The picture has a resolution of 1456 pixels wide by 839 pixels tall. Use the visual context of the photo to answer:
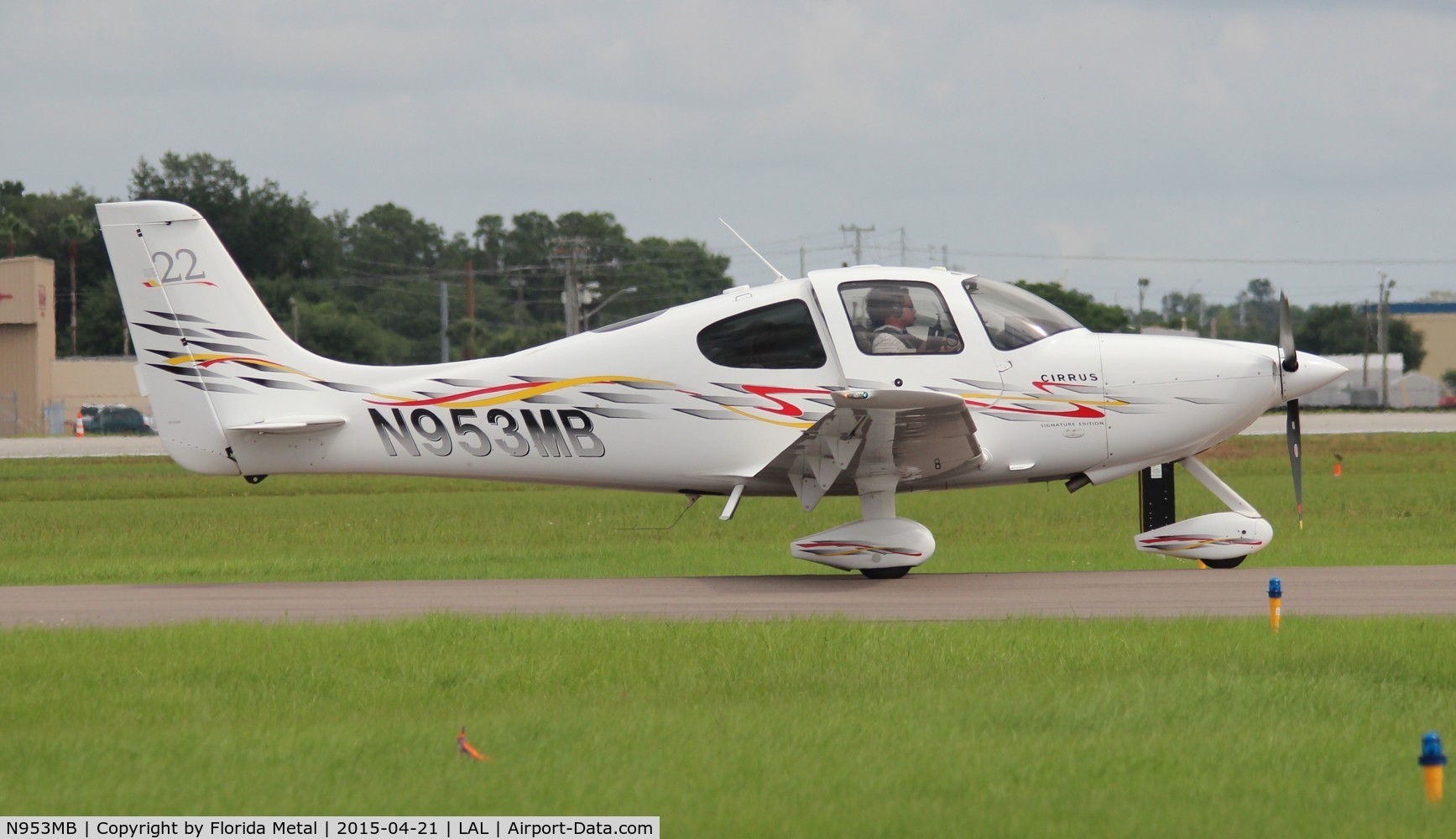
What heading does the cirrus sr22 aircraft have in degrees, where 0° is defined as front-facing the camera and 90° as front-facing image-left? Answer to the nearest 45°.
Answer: approximately 270°

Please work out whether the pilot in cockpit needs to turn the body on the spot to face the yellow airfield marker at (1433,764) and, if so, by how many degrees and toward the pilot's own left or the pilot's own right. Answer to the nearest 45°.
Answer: approximately 90° to the pilot's own right

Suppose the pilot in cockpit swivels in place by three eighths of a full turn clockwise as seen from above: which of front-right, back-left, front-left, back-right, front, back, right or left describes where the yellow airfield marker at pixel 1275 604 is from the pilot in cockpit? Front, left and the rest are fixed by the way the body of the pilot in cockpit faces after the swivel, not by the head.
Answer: left

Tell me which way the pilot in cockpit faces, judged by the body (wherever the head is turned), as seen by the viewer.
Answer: to the viewer's right

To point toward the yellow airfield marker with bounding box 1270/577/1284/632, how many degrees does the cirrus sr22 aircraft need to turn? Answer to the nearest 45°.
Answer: approximately 45° to its right

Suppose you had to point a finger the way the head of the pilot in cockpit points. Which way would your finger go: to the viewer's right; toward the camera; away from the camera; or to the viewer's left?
to the viewer's right

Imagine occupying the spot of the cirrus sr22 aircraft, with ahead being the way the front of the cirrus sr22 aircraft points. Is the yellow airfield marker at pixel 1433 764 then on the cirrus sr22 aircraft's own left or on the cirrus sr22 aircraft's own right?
on the cirrus sr22 aircraft's own right
